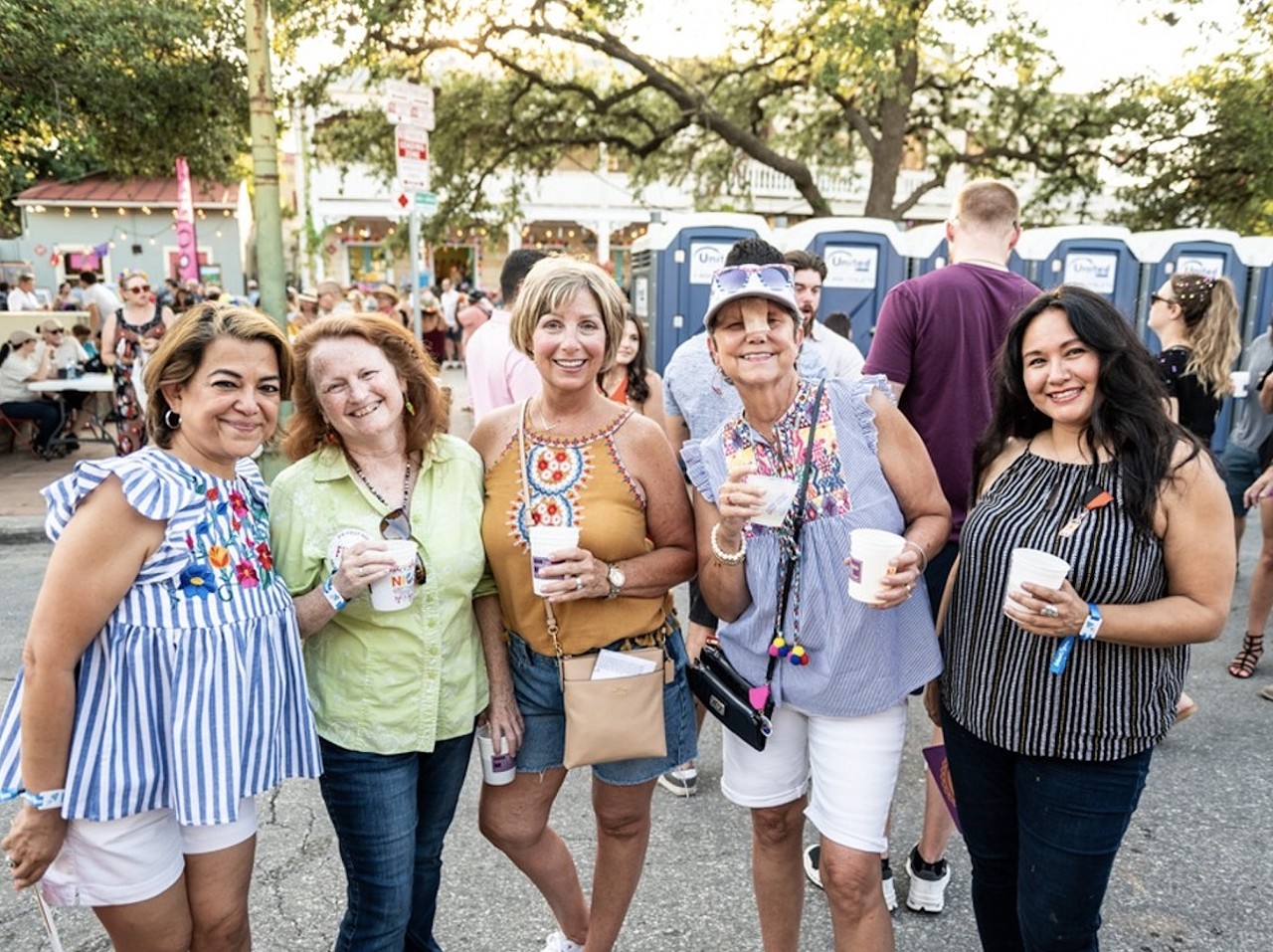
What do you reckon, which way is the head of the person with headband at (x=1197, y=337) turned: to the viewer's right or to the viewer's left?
to the viewer's left

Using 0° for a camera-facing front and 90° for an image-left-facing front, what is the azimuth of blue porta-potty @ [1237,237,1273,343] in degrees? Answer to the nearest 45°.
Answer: approximately 315°

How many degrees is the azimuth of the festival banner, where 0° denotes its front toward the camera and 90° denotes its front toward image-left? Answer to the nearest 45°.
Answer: approximately 0°

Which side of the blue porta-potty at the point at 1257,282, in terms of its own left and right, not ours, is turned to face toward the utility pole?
right

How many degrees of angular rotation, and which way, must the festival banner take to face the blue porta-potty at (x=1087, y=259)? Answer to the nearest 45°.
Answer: approximately 45° to its left

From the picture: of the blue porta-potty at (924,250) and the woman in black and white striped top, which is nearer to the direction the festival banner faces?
the woman in black and white striped top

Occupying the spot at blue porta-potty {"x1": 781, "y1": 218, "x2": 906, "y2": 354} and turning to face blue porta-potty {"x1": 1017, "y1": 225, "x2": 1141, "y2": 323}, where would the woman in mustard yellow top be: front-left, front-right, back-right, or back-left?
back-right

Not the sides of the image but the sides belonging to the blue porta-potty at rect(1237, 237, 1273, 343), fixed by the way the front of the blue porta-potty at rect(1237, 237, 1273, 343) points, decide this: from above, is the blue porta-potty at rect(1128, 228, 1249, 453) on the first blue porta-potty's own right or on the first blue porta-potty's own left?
on the first blue porta-potty's own right
